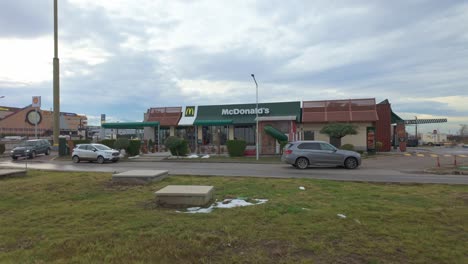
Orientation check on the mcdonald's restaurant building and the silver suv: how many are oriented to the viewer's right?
1

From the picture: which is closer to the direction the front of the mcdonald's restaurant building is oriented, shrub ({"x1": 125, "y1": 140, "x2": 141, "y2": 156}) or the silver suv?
the silver suv

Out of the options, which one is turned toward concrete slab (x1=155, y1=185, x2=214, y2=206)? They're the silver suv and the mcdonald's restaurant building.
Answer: the mcdonald's restaurant building

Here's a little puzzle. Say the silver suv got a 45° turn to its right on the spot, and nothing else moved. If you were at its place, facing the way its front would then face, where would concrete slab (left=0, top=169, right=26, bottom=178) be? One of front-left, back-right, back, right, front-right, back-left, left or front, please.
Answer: right

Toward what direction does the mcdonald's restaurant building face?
toward the camera

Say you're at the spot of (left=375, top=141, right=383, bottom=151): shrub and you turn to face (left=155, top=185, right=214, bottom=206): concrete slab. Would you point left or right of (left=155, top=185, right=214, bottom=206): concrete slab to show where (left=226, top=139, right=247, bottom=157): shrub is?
right

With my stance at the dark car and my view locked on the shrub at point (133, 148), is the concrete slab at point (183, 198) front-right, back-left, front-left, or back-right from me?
front-right

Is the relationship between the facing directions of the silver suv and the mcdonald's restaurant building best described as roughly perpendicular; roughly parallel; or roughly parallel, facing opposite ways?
roughly perpendicular

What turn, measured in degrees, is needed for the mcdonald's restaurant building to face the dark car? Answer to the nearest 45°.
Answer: approximately 90° to its right

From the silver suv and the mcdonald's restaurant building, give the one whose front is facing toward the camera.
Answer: the mcdonald's restaurant building

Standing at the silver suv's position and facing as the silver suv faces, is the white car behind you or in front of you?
behind

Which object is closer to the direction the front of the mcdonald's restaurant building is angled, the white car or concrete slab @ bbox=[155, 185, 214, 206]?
the concrete slab
